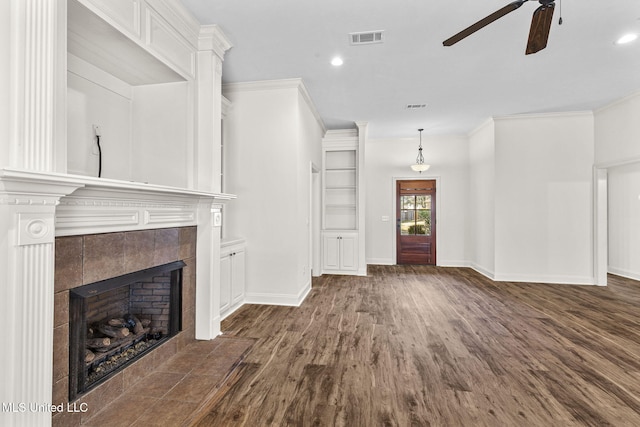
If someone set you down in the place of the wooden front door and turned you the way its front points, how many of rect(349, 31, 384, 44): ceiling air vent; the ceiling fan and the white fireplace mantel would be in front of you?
3

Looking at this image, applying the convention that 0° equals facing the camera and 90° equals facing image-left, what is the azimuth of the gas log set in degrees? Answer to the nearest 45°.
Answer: approximately 315°

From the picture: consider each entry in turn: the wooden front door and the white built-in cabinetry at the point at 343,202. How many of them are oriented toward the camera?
2

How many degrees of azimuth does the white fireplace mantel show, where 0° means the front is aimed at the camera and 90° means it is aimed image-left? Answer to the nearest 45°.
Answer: approximately 315°

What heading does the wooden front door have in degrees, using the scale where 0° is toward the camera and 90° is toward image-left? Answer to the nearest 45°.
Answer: approximately 0°

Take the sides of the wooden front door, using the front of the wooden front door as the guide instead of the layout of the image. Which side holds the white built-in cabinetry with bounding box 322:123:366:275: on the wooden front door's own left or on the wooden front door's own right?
on the wooden front door's own right

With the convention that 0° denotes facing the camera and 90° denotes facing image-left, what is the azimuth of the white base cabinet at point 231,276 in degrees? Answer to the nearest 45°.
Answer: approximately 315°

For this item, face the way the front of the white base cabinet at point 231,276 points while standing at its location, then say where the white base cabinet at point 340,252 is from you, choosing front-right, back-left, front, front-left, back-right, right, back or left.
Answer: left

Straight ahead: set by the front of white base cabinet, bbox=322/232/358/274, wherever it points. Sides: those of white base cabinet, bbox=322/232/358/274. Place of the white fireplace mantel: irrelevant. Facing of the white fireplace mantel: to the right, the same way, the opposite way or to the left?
to the left

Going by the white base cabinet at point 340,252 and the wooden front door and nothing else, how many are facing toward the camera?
2

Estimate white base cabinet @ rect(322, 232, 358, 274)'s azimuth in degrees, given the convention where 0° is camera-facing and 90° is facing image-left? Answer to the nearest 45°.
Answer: approximately 0°

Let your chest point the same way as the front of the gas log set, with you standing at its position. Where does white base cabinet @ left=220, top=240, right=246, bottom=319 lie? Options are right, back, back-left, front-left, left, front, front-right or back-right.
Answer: left

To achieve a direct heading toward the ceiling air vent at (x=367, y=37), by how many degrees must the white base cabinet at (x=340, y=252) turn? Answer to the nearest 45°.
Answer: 0° — it already faces it

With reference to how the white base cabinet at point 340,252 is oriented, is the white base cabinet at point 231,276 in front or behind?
in front

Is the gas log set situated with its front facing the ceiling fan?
yes

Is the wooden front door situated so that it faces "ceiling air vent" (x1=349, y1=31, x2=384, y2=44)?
yes
